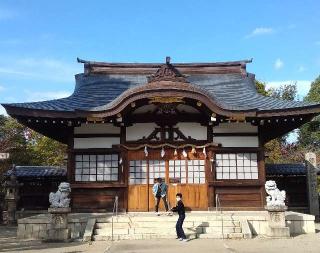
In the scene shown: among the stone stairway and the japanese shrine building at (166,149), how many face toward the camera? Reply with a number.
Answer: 2

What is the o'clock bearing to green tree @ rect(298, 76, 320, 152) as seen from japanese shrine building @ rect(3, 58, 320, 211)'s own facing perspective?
The green tree is roughly at 7 o'clock from the japanese shrine building.

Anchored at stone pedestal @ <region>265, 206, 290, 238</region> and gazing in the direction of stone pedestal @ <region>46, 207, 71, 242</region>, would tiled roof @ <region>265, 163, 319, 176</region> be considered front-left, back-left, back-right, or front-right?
back-right

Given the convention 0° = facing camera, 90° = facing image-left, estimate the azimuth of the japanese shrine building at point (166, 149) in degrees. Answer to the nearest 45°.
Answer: approximately 0°

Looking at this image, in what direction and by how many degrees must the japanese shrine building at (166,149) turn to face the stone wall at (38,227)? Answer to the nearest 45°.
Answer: approximately 45° to its right

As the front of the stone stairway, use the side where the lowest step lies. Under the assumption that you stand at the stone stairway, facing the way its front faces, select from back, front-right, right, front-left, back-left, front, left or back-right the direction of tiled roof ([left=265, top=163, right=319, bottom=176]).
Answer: back-left

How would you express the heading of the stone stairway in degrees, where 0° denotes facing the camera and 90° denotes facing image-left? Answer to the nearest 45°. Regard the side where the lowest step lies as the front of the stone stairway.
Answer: approximately 0°

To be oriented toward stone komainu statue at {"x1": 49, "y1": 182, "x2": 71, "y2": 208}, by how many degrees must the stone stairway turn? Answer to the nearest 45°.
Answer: approximately 90° to its right

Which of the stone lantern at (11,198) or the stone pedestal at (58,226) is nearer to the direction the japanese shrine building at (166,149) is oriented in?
the stone pedestal

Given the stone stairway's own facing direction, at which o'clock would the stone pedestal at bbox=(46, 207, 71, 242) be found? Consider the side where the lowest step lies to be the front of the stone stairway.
The stone pedestal is roughly at 3 o'clock from the stone stairway.

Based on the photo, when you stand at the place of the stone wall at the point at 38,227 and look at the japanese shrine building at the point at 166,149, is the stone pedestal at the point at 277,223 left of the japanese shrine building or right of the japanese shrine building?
right

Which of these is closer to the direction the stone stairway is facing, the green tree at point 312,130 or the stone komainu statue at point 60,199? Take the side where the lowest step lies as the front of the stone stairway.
the stone komainu statue

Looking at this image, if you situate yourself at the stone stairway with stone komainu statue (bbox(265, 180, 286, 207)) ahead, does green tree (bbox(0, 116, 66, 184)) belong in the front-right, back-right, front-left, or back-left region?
back-left

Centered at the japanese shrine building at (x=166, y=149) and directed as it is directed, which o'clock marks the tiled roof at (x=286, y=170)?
The tiled roof is roughly at 8 o'clock from the japanese shrine building.

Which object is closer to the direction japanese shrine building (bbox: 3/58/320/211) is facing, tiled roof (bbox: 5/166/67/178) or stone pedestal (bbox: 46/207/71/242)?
the stone pedestal

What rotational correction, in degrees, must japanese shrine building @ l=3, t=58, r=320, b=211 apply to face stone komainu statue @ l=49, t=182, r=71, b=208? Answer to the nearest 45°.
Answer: approximately 45° to its right
